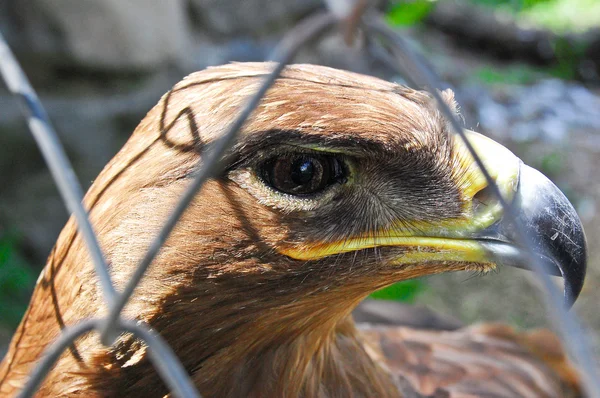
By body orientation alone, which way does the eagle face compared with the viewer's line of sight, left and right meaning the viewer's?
facing to the right of the viewer
